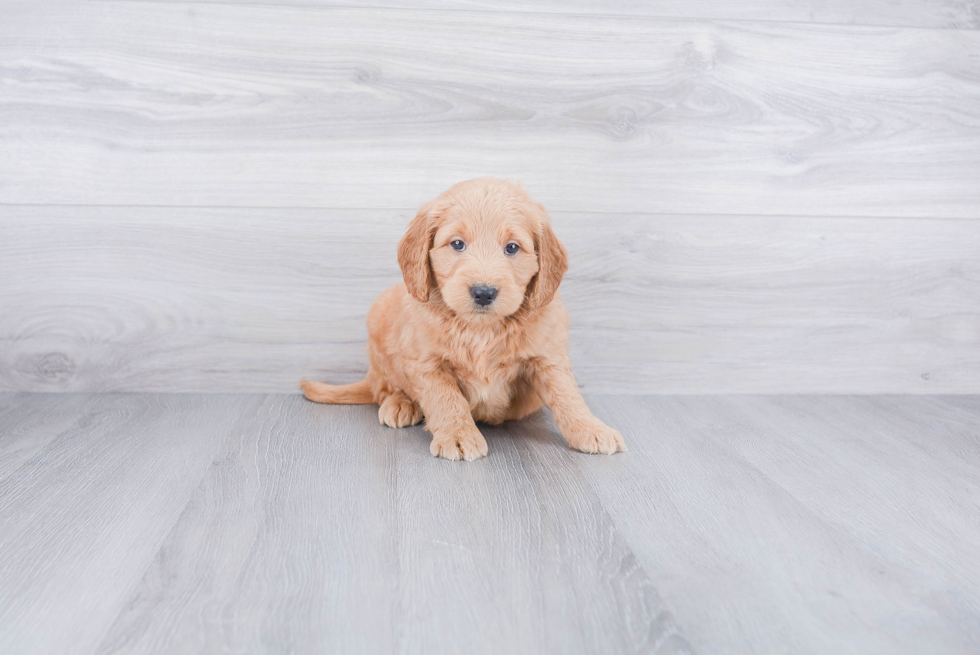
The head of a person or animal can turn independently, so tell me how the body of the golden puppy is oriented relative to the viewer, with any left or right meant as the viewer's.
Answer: facing the viewer and to the right of the viewer
